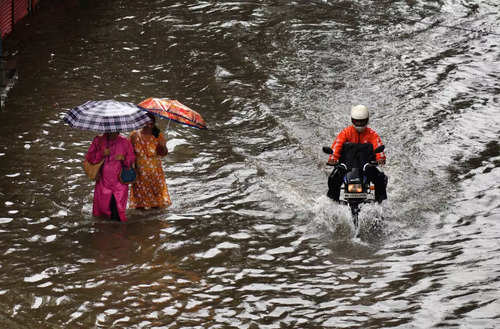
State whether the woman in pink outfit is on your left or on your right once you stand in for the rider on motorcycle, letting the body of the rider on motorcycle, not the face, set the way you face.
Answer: on your right

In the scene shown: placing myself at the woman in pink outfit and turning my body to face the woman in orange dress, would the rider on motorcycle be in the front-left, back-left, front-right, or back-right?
front-right

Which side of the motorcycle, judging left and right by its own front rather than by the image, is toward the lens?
front

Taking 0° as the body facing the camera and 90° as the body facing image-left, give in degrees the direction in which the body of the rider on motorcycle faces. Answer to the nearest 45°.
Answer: approximately 0°

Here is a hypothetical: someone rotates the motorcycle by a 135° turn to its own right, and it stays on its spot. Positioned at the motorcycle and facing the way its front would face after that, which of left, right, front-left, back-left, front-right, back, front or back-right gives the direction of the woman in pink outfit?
front-left
